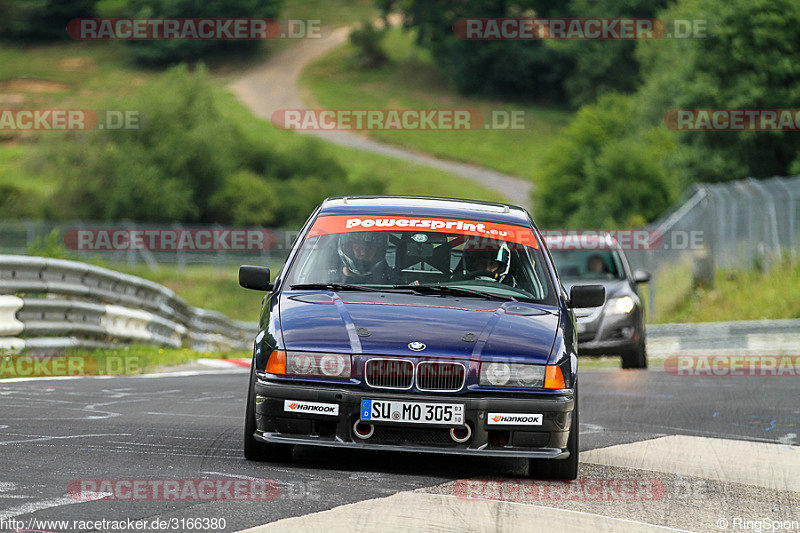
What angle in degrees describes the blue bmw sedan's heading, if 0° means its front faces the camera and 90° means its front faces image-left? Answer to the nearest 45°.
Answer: approximately 0°

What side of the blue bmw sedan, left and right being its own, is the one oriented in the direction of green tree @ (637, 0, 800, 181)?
back

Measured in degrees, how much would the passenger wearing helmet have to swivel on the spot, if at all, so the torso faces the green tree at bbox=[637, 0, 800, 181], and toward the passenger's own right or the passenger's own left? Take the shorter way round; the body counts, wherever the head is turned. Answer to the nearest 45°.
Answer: approximately 180°

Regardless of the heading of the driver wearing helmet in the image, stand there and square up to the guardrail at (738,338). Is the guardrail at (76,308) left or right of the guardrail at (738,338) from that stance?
left

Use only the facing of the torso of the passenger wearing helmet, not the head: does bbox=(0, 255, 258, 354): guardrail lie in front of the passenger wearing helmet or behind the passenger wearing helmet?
behind

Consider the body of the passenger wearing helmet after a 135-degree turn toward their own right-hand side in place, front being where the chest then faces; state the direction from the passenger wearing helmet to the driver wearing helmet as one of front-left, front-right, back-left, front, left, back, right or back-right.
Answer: back-right

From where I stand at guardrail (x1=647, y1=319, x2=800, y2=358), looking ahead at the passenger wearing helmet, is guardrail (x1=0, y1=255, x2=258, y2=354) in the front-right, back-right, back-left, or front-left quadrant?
front-right

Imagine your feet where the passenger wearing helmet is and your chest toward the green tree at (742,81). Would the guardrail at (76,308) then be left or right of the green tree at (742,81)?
left

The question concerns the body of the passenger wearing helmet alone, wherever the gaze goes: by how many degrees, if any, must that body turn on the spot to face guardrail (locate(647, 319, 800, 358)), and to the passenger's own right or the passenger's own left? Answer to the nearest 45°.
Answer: approximately 135° to the passenger's own left

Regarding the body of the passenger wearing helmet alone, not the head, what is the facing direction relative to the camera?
toward the camera
